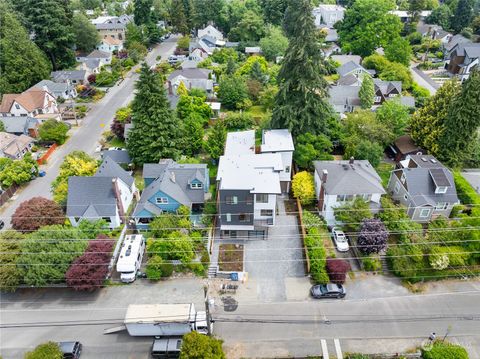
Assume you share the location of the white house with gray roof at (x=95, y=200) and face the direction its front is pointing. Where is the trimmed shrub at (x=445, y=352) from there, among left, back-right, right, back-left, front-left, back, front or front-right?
front-left

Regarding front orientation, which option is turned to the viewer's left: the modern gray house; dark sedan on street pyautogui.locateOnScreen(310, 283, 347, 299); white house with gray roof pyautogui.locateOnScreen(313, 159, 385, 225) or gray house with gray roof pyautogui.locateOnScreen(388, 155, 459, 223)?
the dark sedan on street

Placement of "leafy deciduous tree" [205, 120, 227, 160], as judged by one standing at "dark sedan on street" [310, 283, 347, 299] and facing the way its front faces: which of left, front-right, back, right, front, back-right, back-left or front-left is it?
front-right

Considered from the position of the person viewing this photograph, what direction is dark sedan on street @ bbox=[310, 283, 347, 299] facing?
facing to the left of the viewer

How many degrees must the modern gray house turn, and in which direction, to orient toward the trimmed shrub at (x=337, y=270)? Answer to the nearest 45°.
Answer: approximately 45° to its left

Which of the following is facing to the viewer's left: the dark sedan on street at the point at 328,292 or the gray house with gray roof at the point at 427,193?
the dark sedan on street

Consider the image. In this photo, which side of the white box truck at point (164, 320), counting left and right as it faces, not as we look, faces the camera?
right

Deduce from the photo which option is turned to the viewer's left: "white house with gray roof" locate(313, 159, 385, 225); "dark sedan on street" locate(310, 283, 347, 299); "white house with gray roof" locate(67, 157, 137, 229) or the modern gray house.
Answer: the dark sedan on street

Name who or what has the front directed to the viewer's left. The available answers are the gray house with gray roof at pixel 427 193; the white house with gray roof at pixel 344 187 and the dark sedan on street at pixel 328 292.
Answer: the dark sedan on street

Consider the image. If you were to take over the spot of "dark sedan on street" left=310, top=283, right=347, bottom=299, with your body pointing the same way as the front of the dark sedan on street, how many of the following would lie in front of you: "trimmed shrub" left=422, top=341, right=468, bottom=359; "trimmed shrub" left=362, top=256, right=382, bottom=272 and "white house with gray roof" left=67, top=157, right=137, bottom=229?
1

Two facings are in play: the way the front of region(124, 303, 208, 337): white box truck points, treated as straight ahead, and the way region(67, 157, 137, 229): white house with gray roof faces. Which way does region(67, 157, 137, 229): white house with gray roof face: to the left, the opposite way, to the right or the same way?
to the right

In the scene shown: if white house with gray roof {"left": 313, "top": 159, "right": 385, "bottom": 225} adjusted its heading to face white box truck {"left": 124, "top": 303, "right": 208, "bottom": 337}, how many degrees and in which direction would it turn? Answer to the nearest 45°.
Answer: approximately 45° to its right
